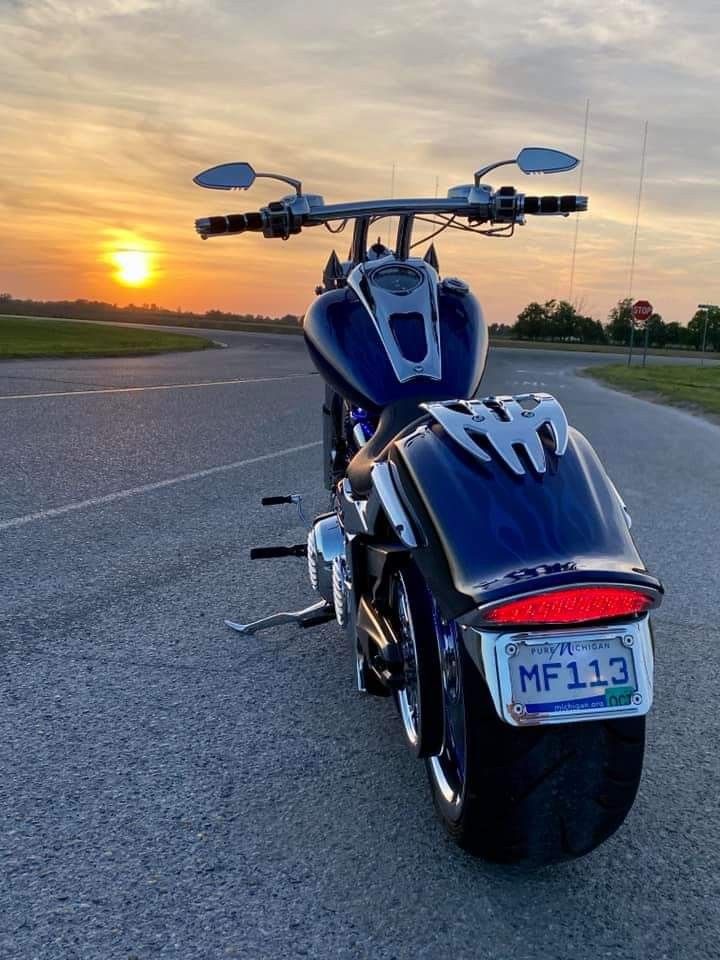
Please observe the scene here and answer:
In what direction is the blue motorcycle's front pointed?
away from the camera

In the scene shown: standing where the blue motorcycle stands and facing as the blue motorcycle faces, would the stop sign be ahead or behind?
ahead
